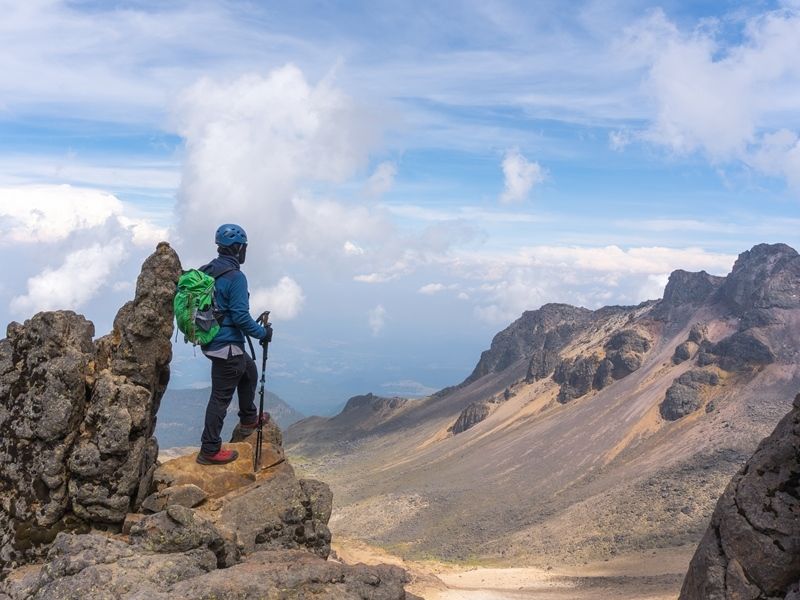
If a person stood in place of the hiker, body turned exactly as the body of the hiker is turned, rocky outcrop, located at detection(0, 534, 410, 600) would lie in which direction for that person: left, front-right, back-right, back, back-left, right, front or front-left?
right

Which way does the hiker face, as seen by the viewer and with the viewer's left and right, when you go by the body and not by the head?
facing to the right of the viewer

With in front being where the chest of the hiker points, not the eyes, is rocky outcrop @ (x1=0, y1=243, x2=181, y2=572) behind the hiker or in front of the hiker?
behind

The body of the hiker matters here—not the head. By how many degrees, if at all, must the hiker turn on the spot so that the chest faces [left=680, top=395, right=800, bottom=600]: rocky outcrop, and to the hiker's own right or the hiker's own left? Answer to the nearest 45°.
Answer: approximately 45° to the hiker's own right
